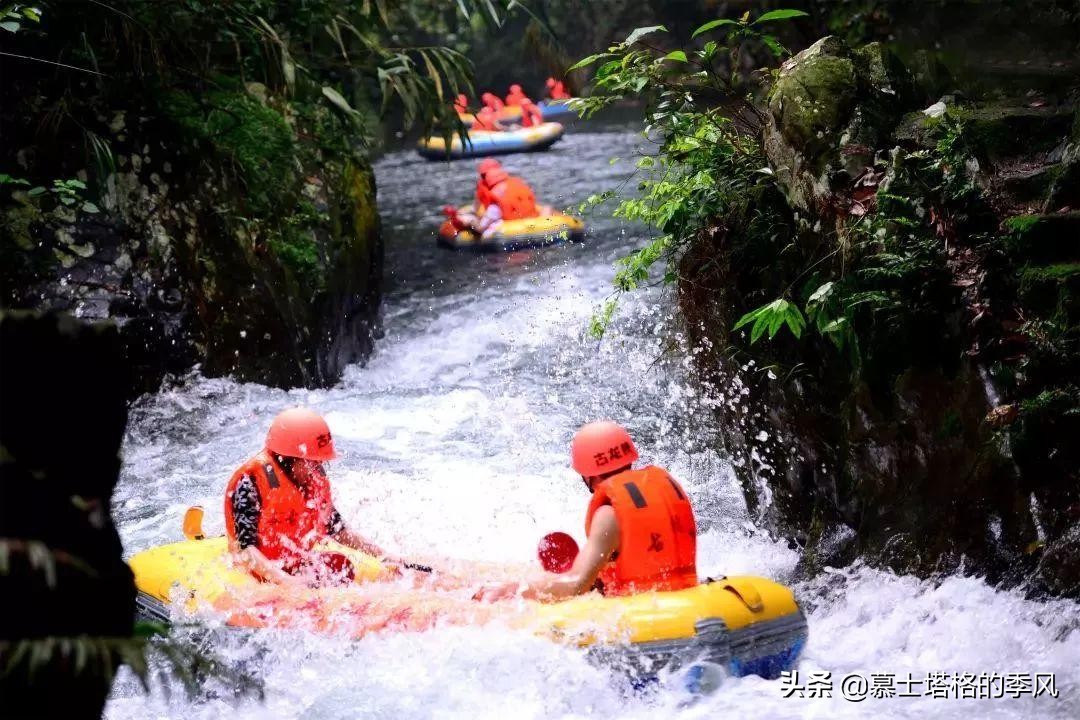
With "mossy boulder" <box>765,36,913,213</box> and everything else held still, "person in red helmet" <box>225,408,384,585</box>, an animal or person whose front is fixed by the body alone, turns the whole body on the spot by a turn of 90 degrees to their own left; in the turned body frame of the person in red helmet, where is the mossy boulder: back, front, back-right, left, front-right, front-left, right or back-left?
front-right

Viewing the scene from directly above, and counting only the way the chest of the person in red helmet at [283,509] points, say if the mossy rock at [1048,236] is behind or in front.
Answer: in front
